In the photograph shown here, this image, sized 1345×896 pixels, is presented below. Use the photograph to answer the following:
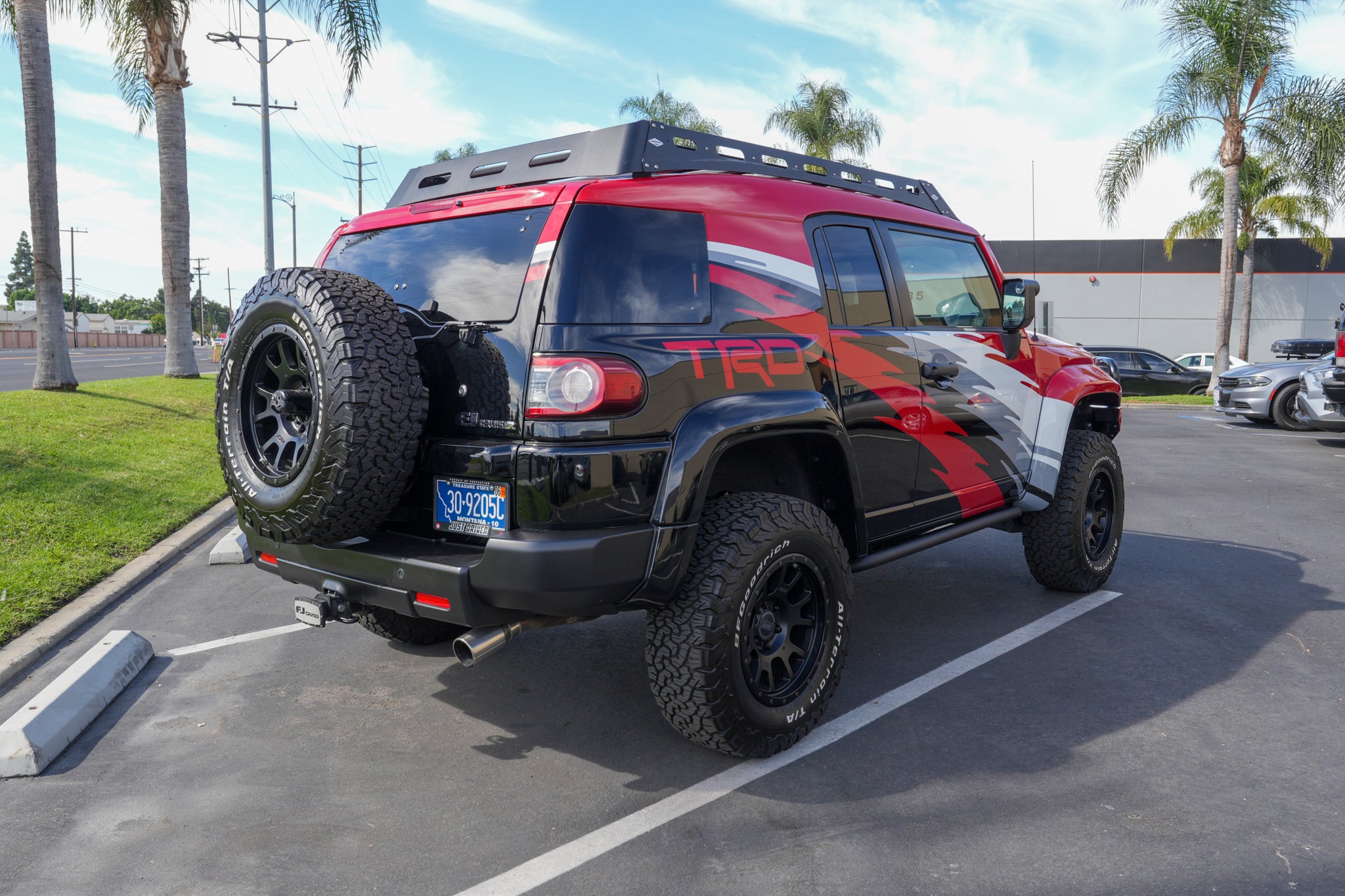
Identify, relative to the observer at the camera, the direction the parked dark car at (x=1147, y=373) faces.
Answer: facing to the right of the viewer

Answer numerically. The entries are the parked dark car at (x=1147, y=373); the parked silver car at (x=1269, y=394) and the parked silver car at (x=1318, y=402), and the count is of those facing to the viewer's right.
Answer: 1

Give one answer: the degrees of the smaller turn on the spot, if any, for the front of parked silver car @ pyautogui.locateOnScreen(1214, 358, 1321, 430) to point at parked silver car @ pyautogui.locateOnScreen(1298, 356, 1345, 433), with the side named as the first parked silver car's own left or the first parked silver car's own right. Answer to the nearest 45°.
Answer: approximately 45° to the first parked silver car's own left

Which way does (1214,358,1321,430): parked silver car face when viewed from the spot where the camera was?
facing the viewer and to the left of the viewer

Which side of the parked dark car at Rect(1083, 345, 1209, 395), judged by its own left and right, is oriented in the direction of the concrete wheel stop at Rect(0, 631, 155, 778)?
right

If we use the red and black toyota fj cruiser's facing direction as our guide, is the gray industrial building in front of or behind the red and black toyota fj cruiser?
in front

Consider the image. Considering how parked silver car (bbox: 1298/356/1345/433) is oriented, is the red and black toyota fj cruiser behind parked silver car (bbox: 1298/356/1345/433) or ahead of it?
ahead

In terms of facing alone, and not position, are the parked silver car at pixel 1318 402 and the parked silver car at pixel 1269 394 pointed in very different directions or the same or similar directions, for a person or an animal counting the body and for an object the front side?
same or similar directions

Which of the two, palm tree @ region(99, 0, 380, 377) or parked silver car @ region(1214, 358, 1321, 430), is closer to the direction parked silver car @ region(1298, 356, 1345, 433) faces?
the palm tree

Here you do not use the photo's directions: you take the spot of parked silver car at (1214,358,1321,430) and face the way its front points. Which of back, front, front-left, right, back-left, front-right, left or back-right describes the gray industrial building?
back-right

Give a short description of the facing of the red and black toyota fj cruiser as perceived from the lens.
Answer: facing away from the viewer and to the right of the viewer

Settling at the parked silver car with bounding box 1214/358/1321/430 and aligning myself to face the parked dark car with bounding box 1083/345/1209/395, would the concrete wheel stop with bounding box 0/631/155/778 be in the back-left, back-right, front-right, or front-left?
back-left

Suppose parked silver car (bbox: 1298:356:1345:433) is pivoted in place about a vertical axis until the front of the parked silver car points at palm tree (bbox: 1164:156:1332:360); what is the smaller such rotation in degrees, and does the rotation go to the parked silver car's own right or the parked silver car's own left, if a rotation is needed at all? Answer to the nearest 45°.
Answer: approximately 135° to the parked silver car's own right
